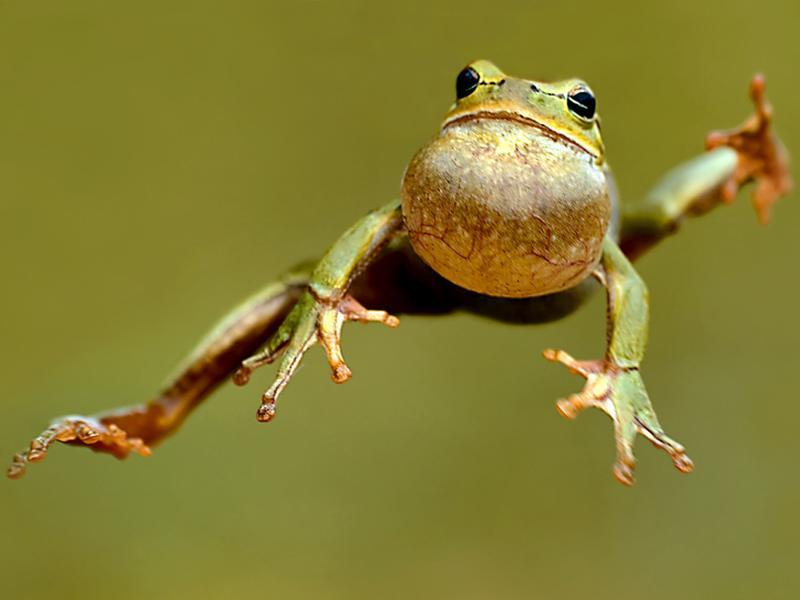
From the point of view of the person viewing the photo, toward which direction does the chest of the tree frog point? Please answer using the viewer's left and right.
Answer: facing the viewer
